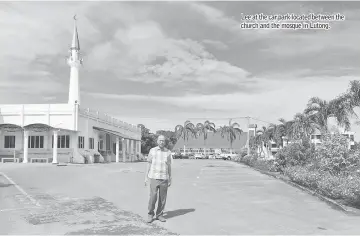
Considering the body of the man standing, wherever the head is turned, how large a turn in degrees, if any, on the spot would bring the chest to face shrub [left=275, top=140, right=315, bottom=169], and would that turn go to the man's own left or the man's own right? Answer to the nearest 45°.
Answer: approximately 135° to the man's own left

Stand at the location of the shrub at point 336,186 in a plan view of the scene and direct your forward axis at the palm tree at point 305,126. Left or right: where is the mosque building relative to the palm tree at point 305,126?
left

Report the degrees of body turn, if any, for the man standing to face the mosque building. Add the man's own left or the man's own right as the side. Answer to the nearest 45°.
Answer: approximately 180°

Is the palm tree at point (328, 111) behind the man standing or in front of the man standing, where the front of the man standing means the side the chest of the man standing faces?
behind

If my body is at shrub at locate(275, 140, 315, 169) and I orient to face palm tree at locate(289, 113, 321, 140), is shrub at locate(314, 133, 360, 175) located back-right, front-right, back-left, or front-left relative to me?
back-right

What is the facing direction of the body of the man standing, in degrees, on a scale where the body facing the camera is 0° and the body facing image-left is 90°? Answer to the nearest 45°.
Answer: approximately 0°

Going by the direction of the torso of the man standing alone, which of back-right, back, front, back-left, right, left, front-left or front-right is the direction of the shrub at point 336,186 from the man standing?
back-left

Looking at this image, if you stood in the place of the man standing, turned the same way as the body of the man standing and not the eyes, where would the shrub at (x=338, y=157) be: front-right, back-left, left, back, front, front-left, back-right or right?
back-left
